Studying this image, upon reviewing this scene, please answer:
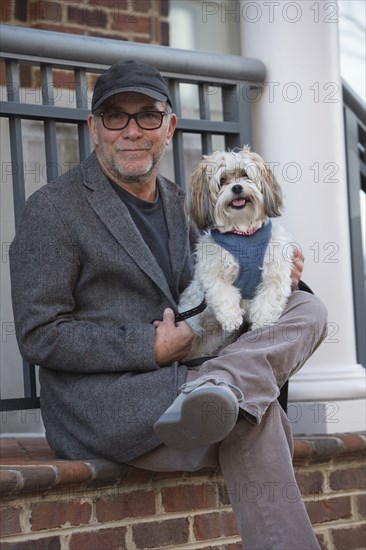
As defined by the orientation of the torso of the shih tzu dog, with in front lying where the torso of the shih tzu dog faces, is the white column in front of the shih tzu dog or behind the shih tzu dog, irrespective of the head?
behind

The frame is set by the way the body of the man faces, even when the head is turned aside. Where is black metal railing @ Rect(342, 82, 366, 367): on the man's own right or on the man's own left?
on the man's own left

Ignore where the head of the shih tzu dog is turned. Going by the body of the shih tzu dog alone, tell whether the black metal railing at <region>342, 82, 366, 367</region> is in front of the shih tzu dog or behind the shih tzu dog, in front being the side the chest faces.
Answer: behind

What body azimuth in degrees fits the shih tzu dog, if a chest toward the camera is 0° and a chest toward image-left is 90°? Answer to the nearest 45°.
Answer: approximately 0°

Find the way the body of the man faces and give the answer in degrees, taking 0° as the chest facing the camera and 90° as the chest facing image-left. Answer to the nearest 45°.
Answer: approximately 315°

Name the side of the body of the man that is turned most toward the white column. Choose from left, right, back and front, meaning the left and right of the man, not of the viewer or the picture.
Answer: left
